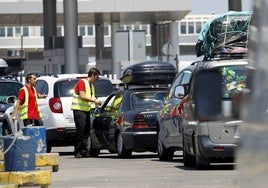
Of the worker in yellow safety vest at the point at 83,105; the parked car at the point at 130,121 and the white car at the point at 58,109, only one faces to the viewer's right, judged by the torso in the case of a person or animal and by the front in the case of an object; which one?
the worker in yellow safety vest

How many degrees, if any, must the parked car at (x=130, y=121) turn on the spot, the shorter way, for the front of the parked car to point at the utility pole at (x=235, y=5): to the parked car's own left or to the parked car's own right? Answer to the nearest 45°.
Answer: approximately 45° to the parked car's own right

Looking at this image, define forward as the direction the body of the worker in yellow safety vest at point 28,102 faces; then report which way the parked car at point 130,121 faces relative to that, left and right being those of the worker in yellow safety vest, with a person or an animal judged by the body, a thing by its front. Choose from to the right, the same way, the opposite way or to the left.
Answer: the opposite way

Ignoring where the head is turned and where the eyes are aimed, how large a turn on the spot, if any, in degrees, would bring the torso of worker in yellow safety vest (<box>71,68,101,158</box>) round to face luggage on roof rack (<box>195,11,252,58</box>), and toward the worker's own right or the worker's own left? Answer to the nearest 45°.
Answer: approximately 45° to the worker's own right

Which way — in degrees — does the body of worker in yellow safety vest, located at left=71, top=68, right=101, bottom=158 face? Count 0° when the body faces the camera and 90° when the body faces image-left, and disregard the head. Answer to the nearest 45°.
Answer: approximately 270°

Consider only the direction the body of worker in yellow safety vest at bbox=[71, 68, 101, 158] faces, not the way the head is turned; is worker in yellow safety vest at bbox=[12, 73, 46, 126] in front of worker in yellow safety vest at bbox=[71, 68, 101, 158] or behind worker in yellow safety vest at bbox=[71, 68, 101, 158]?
behind

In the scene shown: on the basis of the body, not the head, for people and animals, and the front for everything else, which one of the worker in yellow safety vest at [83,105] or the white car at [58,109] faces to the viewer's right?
the worker in yellow safety vest

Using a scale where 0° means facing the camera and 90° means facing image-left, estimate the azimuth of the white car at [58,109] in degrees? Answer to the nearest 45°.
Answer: approximately 135°

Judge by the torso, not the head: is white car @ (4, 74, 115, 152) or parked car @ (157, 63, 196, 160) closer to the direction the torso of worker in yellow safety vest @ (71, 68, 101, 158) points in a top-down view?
the parked car

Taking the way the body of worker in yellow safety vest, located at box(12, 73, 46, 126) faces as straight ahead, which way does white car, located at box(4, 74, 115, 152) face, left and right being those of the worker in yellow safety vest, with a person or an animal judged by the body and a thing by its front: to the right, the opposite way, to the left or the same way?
the opposite way

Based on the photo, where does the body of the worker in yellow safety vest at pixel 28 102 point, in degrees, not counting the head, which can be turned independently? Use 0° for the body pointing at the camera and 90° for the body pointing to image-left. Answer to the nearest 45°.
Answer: approximately 315°
